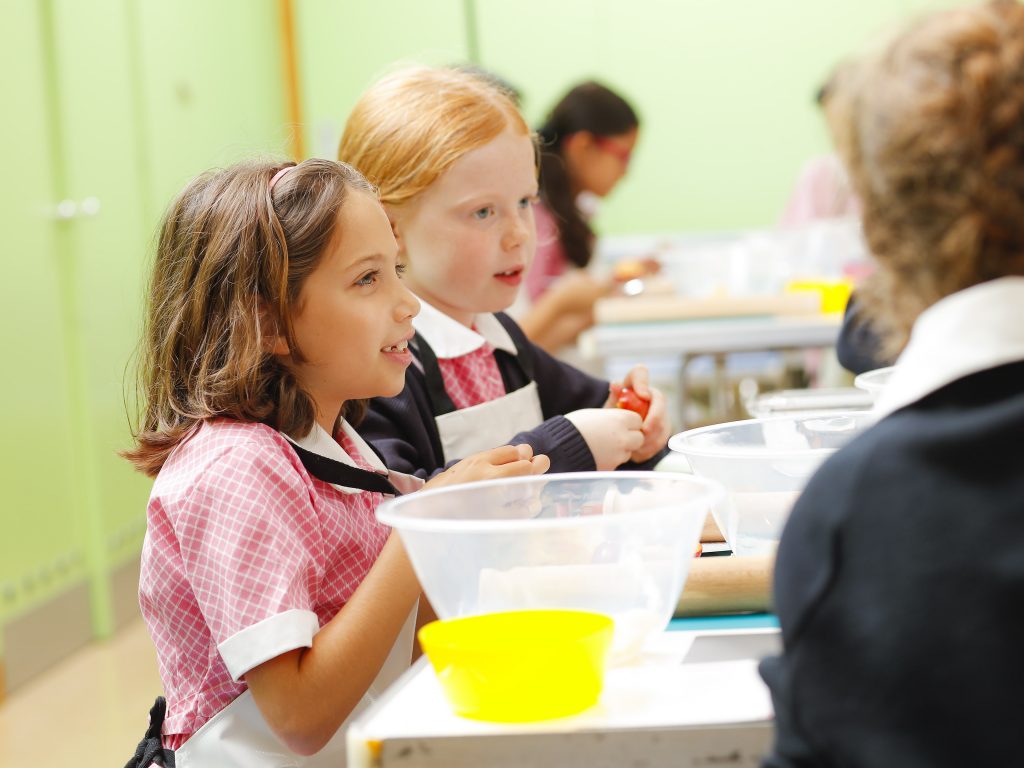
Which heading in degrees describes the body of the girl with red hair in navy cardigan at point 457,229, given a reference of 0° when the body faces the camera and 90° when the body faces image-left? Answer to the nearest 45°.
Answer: approximately 315°

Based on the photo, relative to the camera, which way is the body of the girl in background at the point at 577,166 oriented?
to the viewer's right

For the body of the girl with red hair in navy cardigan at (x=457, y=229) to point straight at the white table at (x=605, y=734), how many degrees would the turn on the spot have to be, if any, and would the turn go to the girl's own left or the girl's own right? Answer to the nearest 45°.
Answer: approximately 45° to the girl's own right

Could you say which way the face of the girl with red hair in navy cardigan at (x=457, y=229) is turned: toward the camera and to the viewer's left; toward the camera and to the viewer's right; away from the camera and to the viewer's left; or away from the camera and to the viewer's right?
toward the camera and to the viewer's right

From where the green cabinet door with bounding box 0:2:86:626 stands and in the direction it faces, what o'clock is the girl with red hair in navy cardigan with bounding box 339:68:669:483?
The girl with red hair in navy cardigan is roughly at 1 o'clock from the green cabinet door.

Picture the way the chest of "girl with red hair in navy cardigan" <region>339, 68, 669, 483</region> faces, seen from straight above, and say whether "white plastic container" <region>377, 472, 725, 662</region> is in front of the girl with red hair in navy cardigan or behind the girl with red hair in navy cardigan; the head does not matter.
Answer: in front

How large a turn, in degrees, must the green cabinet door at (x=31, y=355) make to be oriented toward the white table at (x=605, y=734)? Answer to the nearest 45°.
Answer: approximately 45° to its right

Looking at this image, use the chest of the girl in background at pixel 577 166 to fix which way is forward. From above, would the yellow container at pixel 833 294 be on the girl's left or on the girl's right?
on the girl's right

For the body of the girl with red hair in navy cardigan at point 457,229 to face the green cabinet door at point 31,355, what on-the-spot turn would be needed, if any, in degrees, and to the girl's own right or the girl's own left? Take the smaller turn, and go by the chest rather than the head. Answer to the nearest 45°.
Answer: approximately 180°

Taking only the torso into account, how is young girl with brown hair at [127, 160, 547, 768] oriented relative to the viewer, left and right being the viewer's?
facing to the right of the viewer

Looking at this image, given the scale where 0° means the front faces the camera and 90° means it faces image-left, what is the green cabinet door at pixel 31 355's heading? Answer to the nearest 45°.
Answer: approximately 315°
